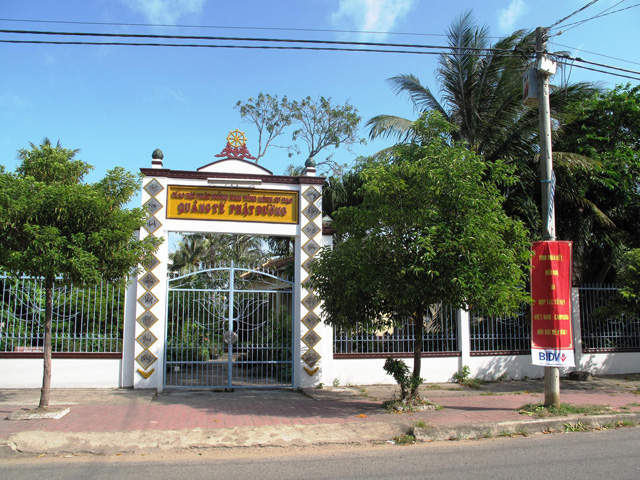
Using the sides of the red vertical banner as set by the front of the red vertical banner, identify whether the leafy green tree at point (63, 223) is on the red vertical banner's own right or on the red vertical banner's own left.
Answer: on the red vertical banner's own right

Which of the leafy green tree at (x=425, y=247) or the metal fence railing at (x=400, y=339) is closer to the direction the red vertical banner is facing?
the leafy green tree

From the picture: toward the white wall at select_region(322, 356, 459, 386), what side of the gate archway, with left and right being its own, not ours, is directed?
left

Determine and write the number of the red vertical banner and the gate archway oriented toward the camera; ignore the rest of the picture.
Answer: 2

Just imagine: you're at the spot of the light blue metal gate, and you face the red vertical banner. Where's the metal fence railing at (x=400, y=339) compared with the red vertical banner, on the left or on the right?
left

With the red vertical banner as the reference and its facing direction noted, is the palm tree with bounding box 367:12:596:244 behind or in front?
behind

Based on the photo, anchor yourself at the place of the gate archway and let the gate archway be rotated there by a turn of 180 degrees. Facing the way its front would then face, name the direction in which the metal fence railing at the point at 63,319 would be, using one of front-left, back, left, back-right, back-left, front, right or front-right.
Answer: left

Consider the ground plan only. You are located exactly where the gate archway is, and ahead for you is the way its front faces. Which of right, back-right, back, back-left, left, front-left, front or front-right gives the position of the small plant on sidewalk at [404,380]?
front-left

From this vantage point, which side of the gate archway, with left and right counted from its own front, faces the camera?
front

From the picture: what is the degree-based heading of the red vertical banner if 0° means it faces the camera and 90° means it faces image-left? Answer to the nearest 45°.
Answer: approximately 0°

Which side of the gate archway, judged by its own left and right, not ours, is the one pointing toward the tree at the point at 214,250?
back

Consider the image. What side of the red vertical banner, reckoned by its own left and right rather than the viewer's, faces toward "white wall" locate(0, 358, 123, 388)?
right

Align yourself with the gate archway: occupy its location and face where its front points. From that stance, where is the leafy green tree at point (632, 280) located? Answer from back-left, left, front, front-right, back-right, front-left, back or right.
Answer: left
